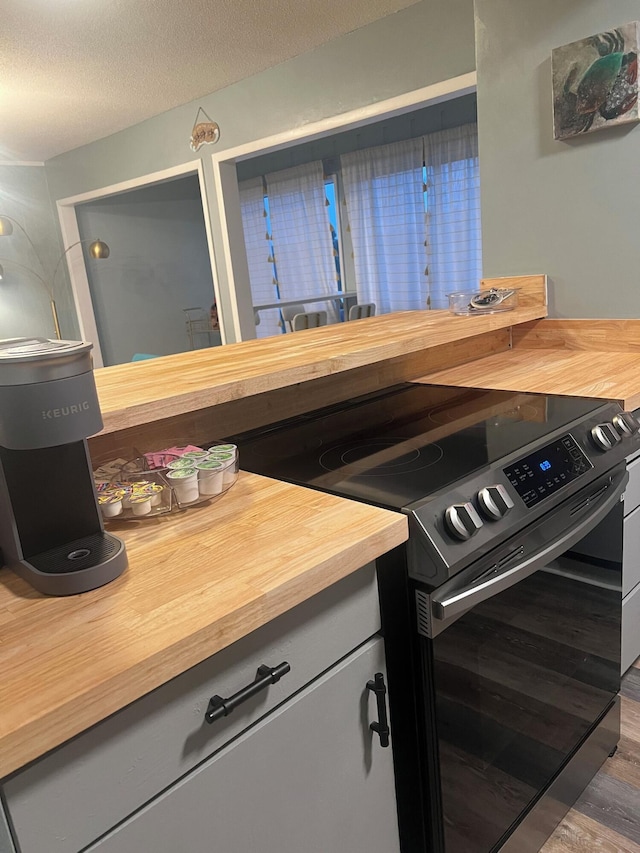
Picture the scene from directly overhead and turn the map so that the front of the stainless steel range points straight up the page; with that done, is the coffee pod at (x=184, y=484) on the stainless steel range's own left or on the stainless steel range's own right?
on the stainless steel range's own right

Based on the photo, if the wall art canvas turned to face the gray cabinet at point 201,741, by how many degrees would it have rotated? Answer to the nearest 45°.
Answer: approximately 45° to its left

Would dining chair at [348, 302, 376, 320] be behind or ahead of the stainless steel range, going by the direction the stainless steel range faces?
behind

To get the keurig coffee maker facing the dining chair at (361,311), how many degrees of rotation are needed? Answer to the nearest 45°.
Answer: approximately 90° to its left

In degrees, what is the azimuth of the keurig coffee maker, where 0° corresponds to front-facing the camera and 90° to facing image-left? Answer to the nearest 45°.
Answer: approximately 315°

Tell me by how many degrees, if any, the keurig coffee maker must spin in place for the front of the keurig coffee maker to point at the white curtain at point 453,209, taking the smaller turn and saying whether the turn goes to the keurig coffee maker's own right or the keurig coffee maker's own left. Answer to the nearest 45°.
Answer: approximately 90° to the keurig coffee maker's own left

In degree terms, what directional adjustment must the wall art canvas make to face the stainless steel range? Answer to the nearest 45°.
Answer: approximately 45° to its left
